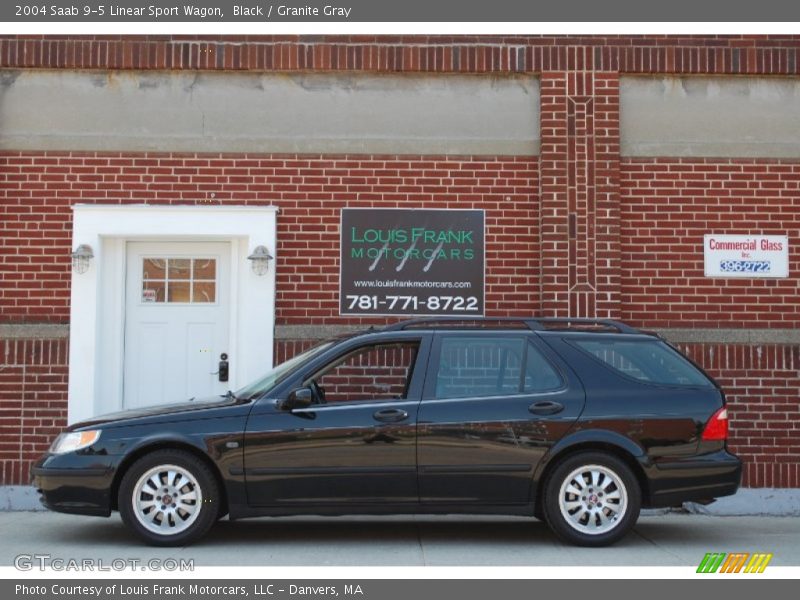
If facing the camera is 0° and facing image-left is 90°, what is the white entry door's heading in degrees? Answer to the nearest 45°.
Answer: approximately 0°

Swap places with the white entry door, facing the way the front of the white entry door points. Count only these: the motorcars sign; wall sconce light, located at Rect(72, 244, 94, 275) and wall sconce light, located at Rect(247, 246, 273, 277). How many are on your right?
1

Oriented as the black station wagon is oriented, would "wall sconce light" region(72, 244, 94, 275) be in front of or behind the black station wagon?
in front

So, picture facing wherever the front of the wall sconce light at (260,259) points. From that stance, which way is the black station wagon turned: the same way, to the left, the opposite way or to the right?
to the right

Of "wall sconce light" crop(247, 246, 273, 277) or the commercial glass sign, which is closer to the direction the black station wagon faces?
the wall sconce light

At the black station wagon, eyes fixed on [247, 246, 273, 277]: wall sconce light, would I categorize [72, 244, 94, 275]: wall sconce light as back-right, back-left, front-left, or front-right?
front-left

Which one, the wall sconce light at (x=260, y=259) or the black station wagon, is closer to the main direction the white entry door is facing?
the black station wagon

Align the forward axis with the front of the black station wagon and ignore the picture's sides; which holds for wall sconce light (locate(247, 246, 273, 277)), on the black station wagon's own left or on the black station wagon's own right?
on the black station wagon's own right

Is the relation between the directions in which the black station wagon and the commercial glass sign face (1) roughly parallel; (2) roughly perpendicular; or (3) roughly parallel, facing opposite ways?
roughly perpendicular

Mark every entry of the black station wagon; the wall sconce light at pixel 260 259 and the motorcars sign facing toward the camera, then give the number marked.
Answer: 2

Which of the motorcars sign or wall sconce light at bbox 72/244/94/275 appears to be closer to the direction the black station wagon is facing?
the wall sconce light

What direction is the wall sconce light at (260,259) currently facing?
toward the camera

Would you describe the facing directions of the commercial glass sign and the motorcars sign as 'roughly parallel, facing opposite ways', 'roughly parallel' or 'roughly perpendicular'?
roughly parallel

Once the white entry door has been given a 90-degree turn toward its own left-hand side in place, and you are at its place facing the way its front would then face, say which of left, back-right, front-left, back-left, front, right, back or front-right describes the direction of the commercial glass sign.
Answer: front

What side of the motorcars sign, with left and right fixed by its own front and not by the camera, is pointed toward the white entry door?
right

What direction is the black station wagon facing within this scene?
to the viewer's left

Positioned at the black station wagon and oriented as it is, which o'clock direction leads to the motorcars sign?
The motorcars sign is roughly at 3 o'clock from the black station wagon.

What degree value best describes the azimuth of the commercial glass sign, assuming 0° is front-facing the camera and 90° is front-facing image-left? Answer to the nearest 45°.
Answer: approximately 0°

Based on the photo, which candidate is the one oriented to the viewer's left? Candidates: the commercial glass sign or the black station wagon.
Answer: the black station wagon
